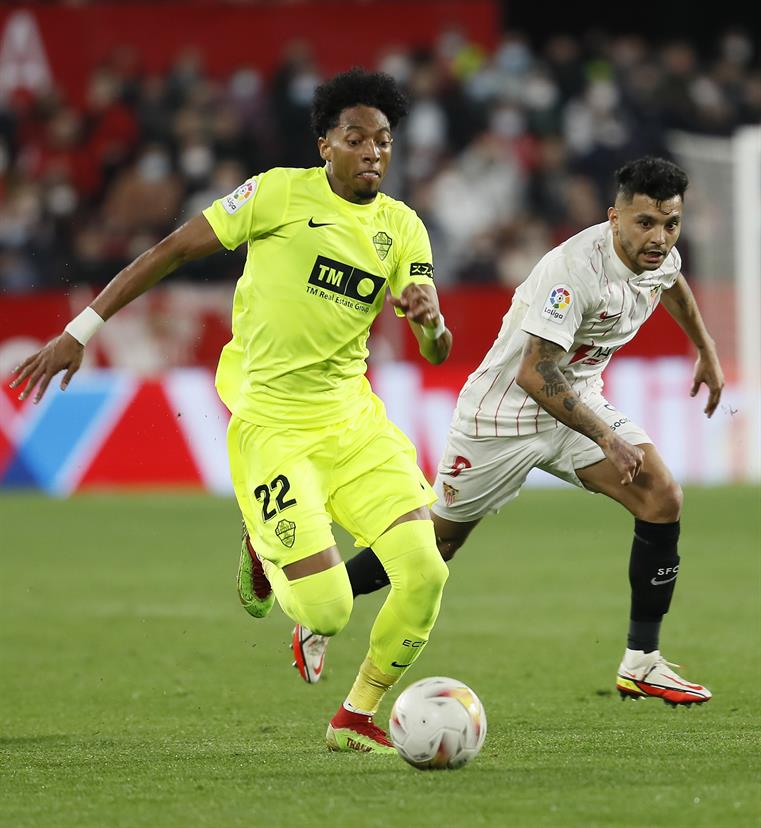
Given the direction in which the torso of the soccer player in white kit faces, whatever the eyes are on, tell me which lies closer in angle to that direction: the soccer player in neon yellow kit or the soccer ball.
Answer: the soccer ball

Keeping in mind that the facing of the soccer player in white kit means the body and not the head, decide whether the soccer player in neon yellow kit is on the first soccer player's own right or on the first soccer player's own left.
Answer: on the first soccer player's own right

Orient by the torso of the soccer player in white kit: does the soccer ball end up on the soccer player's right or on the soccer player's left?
on the soccer player's right

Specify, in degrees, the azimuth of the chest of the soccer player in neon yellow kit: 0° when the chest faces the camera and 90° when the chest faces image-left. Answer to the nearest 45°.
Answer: approximately 315°

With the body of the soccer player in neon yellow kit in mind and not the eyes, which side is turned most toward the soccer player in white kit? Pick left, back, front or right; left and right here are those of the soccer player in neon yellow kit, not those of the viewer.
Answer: left
